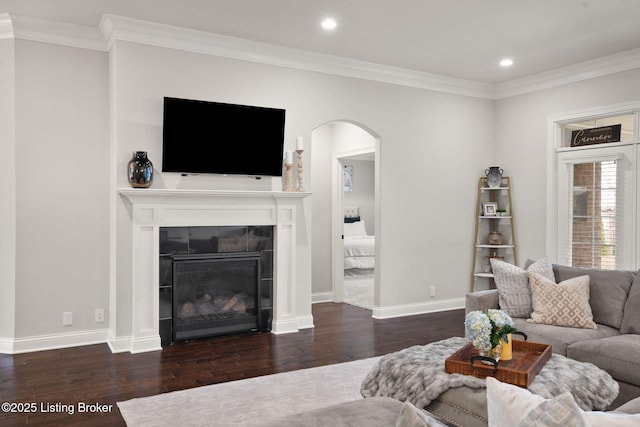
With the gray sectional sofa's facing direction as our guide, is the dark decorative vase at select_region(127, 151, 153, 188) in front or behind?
in front

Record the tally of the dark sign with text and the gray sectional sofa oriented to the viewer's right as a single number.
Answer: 0

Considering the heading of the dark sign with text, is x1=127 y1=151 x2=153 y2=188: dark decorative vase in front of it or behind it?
in front

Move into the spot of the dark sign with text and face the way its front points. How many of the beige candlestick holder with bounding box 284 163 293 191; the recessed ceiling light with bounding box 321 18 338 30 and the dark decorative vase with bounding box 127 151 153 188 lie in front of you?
3

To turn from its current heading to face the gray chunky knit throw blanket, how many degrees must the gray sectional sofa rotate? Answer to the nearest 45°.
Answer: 0° — it already faces it

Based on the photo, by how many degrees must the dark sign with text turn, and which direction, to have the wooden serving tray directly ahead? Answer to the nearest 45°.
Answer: approximately 45° to its left

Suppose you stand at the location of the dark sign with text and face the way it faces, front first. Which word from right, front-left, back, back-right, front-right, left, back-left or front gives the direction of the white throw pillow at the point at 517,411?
front-left

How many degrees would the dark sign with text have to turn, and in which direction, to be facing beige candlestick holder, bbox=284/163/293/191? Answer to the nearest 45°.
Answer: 0° — it already faces it

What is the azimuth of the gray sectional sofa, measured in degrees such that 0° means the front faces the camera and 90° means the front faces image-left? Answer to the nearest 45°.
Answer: approximately 45°

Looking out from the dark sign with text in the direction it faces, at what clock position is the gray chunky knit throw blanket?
The gray chunky knit throw blanket is roughly at 11 o'clock from the dark sign with text.

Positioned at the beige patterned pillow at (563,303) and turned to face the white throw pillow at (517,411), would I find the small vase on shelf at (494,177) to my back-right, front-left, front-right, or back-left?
back-right
